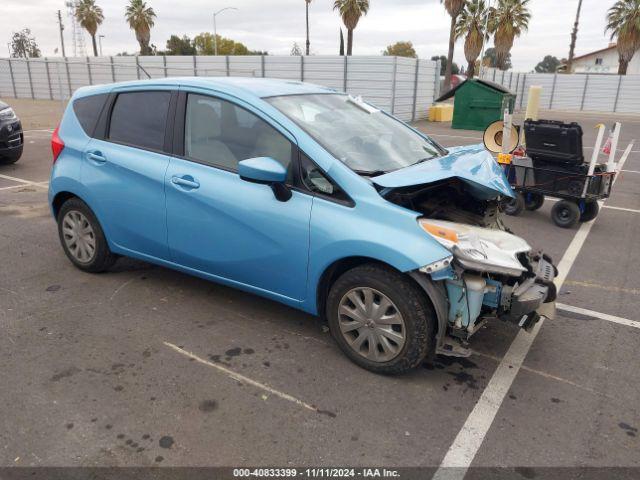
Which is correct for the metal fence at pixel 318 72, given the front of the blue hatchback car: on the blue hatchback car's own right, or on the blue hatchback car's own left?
on the blue hatchback car's own left

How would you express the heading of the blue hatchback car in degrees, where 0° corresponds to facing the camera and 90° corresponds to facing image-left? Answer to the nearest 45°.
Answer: approximately 315°

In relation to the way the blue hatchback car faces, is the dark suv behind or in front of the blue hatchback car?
behind

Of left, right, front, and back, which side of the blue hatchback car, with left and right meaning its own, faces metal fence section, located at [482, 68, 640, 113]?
left

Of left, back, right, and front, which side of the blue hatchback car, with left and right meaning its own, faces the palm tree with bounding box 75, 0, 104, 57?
back

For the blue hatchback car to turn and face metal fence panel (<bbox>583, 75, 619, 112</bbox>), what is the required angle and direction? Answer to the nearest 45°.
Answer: approximately 90° to its left

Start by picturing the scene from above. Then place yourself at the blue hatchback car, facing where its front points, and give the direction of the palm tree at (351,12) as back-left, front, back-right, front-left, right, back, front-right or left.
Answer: back-left
